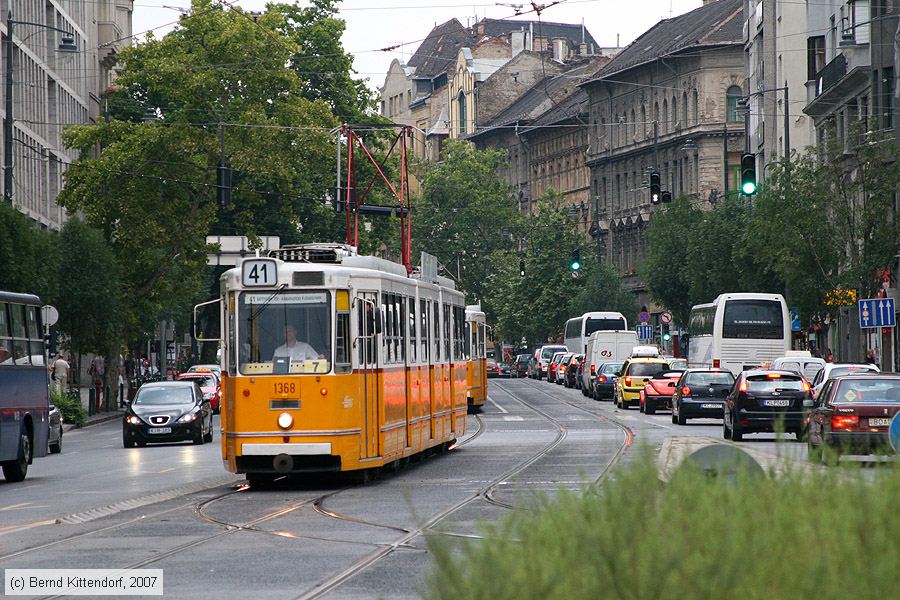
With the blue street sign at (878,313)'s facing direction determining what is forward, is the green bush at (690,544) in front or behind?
in front

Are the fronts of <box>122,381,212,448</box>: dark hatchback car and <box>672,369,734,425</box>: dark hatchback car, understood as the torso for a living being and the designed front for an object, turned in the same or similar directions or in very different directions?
very different directions

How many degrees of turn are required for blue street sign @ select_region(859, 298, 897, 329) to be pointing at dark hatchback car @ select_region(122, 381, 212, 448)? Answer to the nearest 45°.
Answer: approximately 90° to its right

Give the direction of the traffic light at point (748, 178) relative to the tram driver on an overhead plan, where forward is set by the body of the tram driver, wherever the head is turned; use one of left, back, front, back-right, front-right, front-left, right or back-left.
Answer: back-left

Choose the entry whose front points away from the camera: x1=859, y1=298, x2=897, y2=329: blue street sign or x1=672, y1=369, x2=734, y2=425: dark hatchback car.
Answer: the dark hatchback car

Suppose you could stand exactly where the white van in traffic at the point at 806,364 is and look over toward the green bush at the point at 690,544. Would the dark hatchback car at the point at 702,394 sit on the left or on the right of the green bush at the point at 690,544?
right

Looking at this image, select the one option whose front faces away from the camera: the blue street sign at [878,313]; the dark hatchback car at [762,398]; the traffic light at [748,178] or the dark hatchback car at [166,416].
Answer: the dark hatchback car at [762,398]

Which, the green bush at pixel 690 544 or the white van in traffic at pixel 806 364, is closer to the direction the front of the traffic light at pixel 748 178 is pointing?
the green bush
